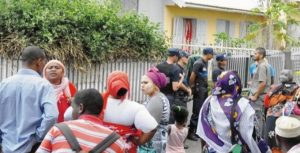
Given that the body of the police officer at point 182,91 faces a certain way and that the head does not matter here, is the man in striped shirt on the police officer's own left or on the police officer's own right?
on the police officer's own right

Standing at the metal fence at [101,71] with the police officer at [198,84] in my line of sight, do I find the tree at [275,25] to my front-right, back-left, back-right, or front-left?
front-left

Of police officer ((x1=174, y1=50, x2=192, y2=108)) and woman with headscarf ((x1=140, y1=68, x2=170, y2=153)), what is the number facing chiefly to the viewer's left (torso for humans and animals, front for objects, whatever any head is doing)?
1

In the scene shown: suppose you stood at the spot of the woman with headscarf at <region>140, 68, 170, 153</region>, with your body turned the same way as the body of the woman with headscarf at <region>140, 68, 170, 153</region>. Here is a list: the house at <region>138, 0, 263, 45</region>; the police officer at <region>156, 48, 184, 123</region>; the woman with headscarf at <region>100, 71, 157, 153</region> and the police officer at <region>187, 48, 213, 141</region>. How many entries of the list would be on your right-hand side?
3

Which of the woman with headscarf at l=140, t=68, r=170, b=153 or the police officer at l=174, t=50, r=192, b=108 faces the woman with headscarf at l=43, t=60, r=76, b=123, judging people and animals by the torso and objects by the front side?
the woman with headscarf at l=140, t=68, r=170, b=153
